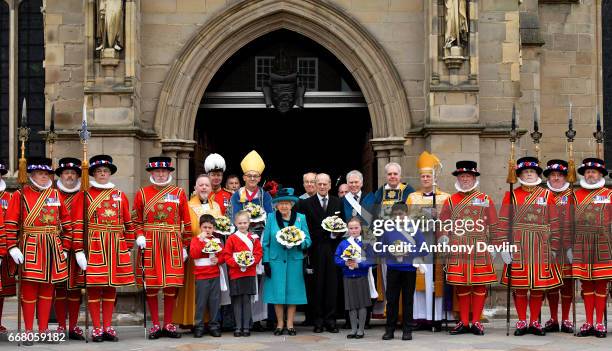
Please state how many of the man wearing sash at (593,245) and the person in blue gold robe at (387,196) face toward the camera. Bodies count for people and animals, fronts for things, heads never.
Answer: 2

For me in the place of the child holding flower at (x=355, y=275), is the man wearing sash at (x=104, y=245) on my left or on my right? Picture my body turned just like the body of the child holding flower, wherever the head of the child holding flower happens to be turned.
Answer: on my right

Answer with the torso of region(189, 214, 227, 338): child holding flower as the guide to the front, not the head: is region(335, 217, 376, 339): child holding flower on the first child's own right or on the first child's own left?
on the first child's own left

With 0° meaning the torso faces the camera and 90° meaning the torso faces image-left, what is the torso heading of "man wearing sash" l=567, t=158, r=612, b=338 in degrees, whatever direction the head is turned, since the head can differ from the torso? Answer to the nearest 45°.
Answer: approximately 0°

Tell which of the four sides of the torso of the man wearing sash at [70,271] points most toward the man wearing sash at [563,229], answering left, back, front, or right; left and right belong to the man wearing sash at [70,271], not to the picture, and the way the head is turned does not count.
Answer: left

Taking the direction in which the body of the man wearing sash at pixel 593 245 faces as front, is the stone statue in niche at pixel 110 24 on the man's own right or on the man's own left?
on the man's own right
